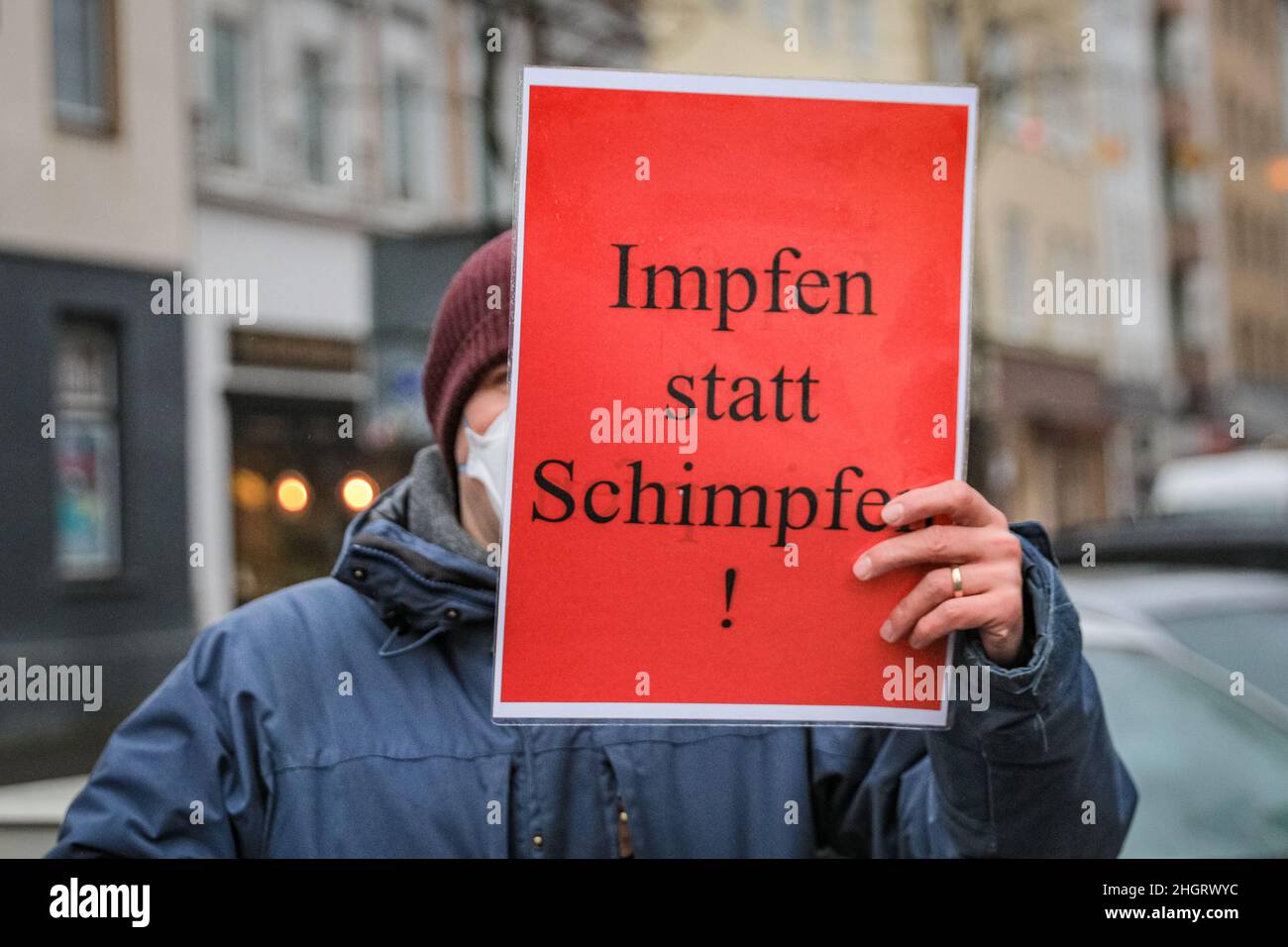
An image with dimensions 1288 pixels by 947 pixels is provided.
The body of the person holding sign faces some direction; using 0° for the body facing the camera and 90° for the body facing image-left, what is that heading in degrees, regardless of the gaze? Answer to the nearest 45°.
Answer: approximately 0°

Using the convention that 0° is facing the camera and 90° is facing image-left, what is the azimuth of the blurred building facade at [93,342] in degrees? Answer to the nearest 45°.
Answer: approximately 315°

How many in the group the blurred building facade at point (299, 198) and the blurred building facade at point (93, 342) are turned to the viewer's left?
0

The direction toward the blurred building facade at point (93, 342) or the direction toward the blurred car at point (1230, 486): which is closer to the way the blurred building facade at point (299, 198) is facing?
the blurred car

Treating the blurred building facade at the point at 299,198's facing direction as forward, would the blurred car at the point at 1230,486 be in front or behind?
in front

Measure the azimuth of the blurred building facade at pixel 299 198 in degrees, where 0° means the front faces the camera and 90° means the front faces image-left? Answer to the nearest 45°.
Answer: approximately 315°

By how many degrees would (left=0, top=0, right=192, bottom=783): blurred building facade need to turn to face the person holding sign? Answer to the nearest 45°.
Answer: approximately 45° to its right

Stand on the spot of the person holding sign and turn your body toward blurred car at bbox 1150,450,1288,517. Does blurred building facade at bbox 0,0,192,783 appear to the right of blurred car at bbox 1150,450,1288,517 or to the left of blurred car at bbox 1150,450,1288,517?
left

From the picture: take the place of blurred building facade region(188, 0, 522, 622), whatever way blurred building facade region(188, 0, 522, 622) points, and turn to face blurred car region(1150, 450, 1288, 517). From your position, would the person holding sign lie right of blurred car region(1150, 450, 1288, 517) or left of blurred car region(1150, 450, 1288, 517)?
right
